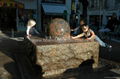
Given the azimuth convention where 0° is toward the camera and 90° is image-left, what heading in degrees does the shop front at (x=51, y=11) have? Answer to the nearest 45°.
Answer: approximately 0°

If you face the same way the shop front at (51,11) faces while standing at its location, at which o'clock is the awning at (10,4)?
The awning is roughly at 2 o'clock from the shop front.

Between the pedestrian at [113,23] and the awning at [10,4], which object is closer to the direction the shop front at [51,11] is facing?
the pedestrian

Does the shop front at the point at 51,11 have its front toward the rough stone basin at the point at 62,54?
yes

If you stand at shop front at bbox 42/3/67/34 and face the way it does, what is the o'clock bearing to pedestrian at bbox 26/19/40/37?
The pedestrian is roughly at 12 o'clock from the shop front.
